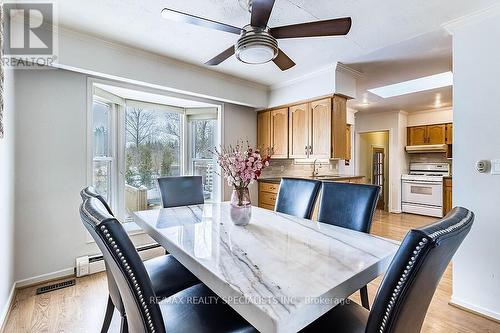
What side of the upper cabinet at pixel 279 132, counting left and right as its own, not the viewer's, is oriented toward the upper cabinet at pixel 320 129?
left

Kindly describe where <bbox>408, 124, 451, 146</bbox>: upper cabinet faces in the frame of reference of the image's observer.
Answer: facing the viewer

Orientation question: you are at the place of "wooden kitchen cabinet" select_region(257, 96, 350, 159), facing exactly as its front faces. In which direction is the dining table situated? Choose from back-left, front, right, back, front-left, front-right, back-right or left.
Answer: front-left

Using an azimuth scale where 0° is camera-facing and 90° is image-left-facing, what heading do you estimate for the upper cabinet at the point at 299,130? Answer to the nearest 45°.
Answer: approximately 45°

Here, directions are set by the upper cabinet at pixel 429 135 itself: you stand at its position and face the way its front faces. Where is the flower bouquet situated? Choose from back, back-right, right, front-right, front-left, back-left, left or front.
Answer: front

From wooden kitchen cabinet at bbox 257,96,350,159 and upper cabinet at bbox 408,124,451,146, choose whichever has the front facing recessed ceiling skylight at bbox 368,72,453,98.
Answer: the upper cabinet

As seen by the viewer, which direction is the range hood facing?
toward the camera

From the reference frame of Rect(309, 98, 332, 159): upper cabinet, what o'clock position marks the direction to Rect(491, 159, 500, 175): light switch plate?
The light switch plate is roughly at 9 o'clock from the upper cabinet.

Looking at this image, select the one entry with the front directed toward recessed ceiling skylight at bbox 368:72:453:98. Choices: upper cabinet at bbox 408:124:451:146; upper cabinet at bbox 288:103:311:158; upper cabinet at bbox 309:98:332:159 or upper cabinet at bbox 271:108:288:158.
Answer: upper cabinet at bbox 408:124:451:146

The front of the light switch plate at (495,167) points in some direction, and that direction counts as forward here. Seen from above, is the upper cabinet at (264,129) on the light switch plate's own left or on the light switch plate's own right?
on the light switch plate's own right
